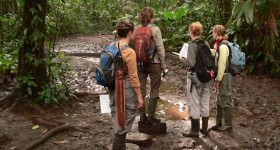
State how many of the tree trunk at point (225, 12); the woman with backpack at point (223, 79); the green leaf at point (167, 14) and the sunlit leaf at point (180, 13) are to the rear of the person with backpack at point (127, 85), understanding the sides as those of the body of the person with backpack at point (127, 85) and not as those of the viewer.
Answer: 0

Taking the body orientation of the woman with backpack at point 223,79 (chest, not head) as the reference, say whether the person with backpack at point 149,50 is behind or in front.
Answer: in front

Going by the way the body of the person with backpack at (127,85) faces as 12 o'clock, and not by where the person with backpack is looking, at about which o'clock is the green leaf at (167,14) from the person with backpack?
The green leaf is roughly at 11 o'clock from the person with backpack.

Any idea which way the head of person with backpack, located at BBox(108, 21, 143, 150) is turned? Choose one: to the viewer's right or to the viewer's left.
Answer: to the viewer's right

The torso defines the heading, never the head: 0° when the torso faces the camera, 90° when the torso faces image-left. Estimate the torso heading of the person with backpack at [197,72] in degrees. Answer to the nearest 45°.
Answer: approximately 135°

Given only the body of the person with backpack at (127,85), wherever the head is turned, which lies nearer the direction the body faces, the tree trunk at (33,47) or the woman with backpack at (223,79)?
the woman with backpack

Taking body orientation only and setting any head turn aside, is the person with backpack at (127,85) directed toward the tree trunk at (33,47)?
no

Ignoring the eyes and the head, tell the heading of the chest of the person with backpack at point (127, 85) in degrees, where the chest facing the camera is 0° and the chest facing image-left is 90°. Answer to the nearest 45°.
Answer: approximately 225°

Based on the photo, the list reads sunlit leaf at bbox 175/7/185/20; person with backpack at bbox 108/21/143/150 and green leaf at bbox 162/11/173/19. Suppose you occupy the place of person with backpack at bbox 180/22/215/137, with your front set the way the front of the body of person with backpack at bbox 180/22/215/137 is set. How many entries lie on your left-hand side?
1

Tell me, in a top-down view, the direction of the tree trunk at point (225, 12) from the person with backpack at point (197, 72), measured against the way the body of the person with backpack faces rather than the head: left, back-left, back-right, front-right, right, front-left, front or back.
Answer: front-right

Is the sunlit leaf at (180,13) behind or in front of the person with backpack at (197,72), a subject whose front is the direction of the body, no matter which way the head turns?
in front

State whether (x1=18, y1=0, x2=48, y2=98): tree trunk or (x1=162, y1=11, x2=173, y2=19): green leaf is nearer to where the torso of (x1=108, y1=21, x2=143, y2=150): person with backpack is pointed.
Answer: the green leaf
